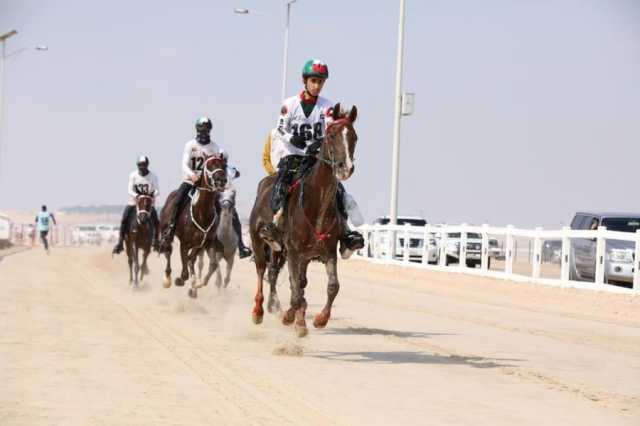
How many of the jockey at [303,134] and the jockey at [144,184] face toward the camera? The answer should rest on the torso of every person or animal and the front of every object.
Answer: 2

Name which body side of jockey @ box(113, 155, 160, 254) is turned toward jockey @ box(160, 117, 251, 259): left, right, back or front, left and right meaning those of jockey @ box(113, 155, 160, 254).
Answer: front

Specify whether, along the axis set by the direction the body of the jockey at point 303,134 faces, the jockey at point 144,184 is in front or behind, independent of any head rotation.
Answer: behind

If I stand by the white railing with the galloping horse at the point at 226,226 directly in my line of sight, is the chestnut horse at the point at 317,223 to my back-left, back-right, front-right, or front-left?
front-left

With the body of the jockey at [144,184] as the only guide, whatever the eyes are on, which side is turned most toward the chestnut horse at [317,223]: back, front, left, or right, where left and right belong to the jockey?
front

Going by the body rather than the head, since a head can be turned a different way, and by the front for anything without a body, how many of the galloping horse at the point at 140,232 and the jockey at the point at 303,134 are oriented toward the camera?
2

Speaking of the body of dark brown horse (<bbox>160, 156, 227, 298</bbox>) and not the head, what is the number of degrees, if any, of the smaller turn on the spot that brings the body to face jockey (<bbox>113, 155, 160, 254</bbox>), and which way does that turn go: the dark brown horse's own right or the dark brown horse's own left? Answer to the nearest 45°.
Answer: approximately 135° to the dark brown horse's own left

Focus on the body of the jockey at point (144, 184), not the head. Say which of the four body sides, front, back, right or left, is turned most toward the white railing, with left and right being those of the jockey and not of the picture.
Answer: left

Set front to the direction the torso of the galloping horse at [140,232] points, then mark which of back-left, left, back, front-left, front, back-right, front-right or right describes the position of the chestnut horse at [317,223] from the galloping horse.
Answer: front

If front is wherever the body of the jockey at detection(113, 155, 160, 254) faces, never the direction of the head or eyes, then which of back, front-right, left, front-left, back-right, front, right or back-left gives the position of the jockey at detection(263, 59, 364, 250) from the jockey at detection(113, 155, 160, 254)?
front

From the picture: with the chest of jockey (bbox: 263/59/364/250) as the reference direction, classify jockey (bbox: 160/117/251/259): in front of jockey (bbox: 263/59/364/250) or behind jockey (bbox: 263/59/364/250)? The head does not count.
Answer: behind

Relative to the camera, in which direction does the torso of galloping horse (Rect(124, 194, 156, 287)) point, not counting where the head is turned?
toward the camera

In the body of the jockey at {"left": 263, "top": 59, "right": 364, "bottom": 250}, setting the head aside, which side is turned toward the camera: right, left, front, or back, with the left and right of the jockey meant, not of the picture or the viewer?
front
